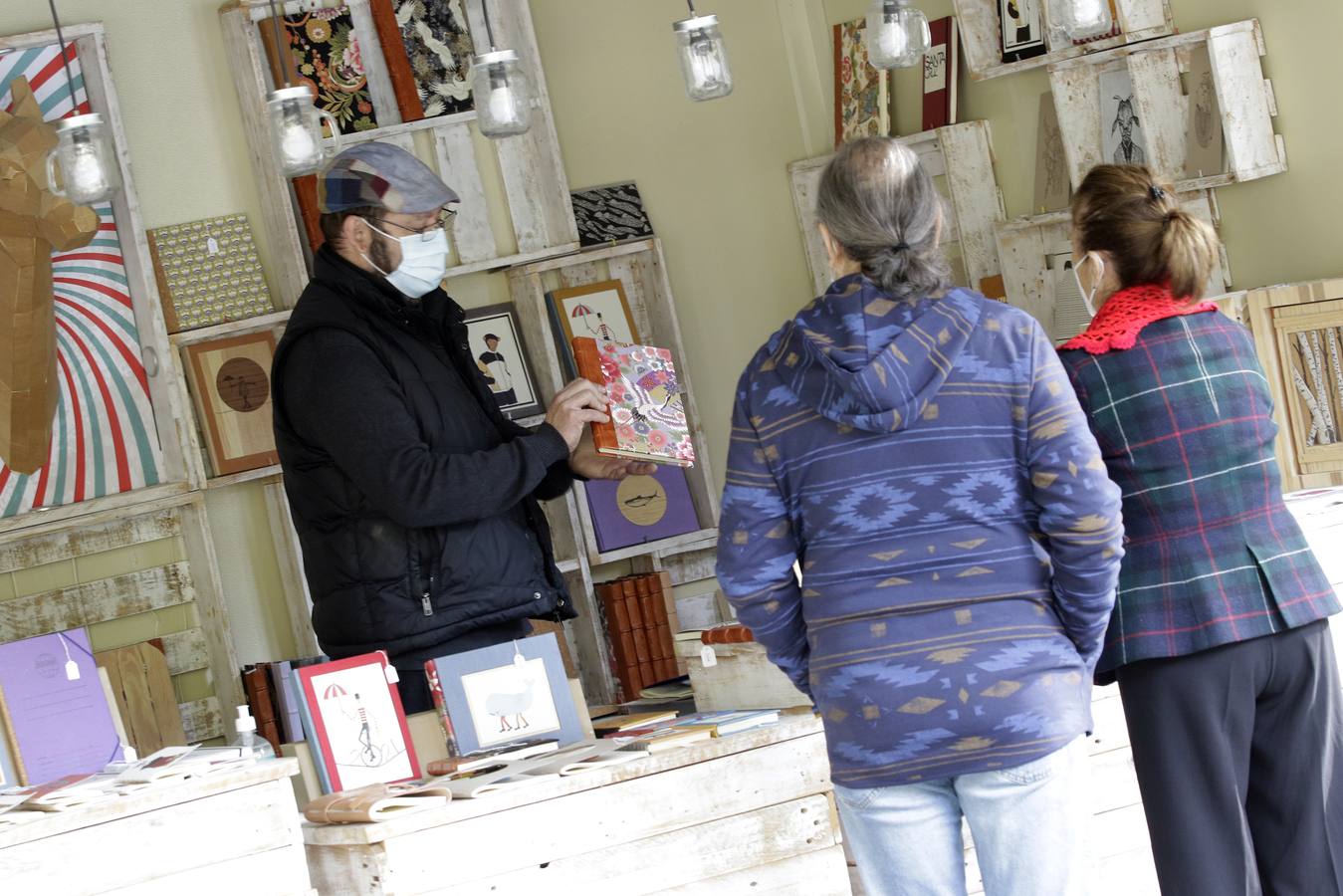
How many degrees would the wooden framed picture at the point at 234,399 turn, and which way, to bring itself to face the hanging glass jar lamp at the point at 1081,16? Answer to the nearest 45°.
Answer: approximately 45° to its left

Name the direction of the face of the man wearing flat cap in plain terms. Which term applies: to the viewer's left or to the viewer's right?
to the viewer's right

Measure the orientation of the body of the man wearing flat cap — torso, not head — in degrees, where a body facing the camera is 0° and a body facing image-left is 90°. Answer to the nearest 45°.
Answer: approximately 270°

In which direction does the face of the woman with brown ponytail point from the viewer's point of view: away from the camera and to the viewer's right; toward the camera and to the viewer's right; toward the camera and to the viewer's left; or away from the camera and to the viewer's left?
away from the camera and to the viewer's left

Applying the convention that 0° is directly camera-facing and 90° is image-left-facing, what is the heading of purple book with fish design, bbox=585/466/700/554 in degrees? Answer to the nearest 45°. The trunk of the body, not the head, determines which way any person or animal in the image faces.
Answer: approximately 0°

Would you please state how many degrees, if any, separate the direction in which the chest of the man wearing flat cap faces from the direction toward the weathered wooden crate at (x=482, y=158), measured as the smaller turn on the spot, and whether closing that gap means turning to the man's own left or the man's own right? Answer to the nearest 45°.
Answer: approximately 90° to the man's own left

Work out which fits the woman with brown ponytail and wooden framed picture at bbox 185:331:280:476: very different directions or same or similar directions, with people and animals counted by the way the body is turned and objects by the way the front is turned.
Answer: very different directions

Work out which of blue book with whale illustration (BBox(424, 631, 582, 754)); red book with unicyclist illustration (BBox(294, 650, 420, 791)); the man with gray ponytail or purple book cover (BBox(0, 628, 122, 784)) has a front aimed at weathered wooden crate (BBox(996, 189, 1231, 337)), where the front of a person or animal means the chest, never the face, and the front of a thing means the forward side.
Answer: the man with gray ponytail

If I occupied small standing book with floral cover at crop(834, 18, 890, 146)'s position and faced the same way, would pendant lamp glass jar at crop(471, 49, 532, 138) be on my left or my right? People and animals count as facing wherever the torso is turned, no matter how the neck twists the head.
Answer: on my right

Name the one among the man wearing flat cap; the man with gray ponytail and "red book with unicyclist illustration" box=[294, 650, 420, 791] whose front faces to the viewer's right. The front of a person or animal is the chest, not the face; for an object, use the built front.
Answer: the man wearing flat cap

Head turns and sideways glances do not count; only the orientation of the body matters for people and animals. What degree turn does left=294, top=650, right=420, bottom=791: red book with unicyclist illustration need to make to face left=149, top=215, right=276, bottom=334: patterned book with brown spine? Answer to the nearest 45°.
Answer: approximately 180°

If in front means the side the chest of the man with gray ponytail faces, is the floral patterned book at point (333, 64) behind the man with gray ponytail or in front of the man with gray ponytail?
in front

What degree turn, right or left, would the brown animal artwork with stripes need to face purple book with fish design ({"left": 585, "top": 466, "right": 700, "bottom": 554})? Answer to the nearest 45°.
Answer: approximately 90° to its left

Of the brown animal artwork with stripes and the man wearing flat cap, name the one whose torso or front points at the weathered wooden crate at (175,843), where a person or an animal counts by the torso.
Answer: the brown animal artwork with stripes

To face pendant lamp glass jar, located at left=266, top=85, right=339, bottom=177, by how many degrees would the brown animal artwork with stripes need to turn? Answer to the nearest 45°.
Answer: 0° — it already faces it

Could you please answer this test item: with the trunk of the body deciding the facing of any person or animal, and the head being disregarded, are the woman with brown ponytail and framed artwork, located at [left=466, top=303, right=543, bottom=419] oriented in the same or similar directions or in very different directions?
very different directions

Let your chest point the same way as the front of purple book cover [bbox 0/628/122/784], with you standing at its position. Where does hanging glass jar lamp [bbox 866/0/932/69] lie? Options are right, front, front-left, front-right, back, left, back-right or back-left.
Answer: left
